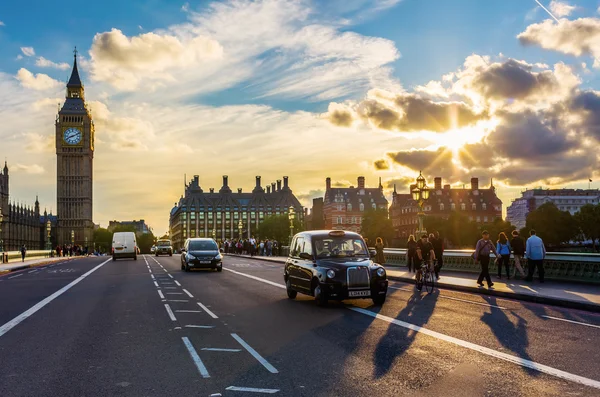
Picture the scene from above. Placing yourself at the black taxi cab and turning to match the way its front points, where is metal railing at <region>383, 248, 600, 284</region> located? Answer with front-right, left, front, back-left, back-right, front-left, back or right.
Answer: left

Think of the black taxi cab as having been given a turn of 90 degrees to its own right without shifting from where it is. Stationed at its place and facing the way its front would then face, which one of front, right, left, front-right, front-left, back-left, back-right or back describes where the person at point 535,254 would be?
back

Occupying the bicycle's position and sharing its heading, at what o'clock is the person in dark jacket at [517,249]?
The person in dark jacket is roughly at 9 o'clock from the bicycle.

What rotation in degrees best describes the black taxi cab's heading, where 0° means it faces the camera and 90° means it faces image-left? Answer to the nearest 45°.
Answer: approximately 315°

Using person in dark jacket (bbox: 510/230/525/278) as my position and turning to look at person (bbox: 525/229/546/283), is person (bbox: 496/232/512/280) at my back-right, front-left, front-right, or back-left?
back-right

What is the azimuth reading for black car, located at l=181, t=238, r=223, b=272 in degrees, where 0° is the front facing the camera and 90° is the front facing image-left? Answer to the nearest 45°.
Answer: approximately 0°

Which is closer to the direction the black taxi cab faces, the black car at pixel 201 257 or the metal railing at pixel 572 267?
the metal railing

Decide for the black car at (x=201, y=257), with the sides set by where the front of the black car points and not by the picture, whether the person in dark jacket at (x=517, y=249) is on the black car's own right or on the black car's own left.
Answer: on the black car's own left

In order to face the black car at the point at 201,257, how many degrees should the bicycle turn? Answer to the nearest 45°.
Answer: approximately 180°

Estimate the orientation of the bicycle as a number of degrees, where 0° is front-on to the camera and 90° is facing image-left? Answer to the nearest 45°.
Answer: approximately 315°
